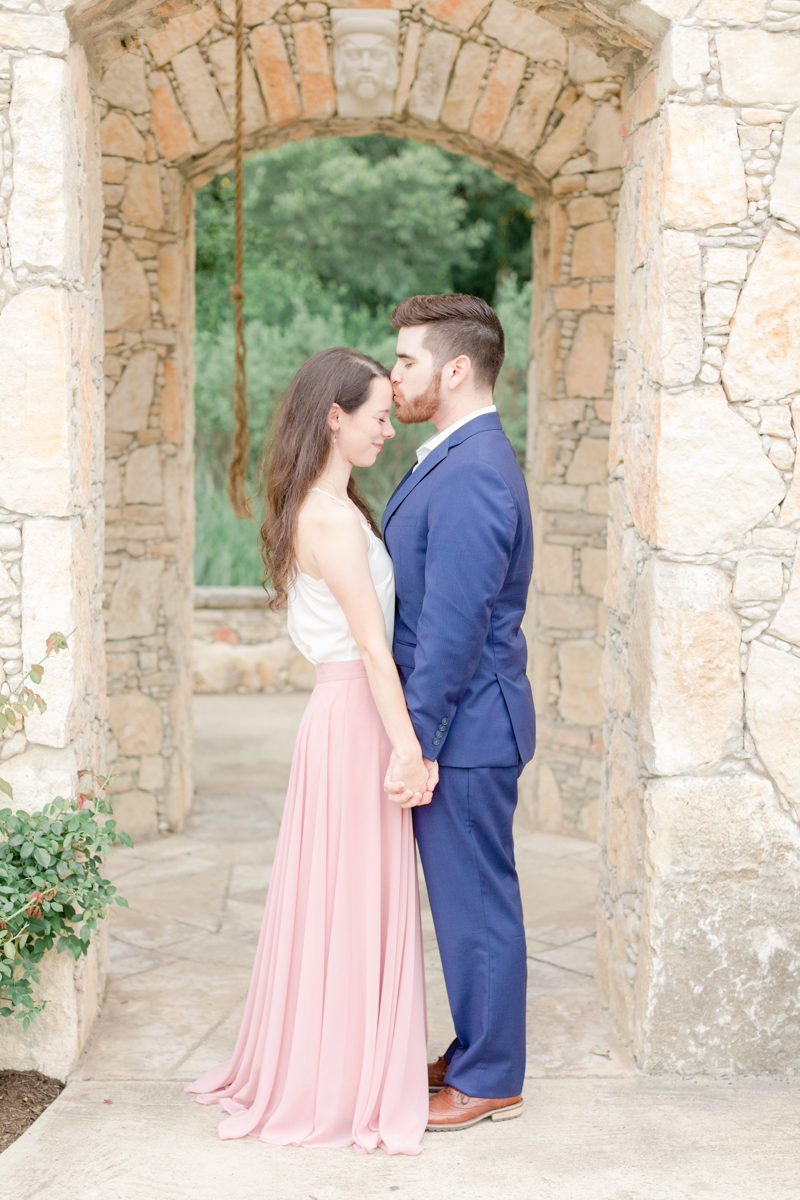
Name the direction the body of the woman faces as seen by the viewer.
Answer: to the viewer's right

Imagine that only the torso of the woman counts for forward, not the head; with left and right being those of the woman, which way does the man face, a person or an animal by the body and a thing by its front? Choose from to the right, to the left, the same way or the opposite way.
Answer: the opposite way

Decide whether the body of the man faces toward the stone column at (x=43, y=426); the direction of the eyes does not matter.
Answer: yes

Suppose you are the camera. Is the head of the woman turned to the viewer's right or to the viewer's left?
to the viewer's right

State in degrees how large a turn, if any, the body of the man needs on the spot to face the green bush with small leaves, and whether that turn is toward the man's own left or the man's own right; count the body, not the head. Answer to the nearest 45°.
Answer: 0° — they already face it

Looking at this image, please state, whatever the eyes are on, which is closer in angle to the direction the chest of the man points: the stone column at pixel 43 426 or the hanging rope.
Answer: the stone column

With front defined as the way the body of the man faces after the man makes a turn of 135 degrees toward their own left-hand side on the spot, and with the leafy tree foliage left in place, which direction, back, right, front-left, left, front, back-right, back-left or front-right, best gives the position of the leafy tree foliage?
back-left

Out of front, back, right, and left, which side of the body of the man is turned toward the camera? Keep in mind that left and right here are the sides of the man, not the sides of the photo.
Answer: left

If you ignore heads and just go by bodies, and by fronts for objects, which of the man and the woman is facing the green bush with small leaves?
the man

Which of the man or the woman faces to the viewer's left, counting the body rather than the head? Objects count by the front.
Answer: the man

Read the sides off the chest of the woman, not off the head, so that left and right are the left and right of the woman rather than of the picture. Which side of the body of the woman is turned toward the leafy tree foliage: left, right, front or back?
left

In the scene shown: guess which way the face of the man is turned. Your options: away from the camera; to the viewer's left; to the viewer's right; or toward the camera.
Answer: to the viewer's left

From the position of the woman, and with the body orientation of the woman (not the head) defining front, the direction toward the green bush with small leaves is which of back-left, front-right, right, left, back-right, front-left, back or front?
back

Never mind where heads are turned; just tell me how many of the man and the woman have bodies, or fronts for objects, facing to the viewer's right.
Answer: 1
